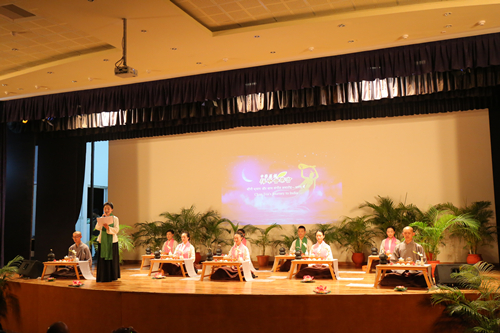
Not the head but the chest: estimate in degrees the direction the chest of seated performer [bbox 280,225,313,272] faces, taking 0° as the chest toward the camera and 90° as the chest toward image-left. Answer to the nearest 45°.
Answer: approximately 0°

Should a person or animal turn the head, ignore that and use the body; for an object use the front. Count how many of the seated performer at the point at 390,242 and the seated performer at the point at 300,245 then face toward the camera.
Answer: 2

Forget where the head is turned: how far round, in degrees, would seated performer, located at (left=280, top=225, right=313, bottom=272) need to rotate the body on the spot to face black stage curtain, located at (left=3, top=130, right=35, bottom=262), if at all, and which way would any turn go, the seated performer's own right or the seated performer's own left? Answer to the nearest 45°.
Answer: approximately 90° to the seated performer's own right

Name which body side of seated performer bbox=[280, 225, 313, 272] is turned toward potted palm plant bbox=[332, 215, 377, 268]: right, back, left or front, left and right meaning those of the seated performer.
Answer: left

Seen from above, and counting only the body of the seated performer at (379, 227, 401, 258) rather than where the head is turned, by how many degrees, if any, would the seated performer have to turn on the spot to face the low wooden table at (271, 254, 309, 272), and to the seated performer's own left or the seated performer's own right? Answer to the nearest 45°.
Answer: approximately 90° to the seated performer's own right

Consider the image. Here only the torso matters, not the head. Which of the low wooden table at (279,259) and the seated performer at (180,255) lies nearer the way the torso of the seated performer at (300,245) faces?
the low wooden table

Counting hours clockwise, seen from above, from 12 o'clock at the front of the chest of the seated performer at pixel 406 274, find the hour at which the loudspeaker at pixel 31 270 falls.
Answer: The loudspeaker is roughly at 3 o'clock from the seated performer.

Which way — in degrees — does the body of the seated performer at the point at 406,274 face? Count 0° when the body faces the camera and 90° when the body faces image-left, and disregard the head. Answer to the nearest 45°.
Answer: approximately 0°

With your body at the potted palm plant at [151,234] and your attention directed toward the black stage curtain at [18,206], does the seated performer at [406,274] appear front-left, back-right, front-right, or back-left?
back-left
